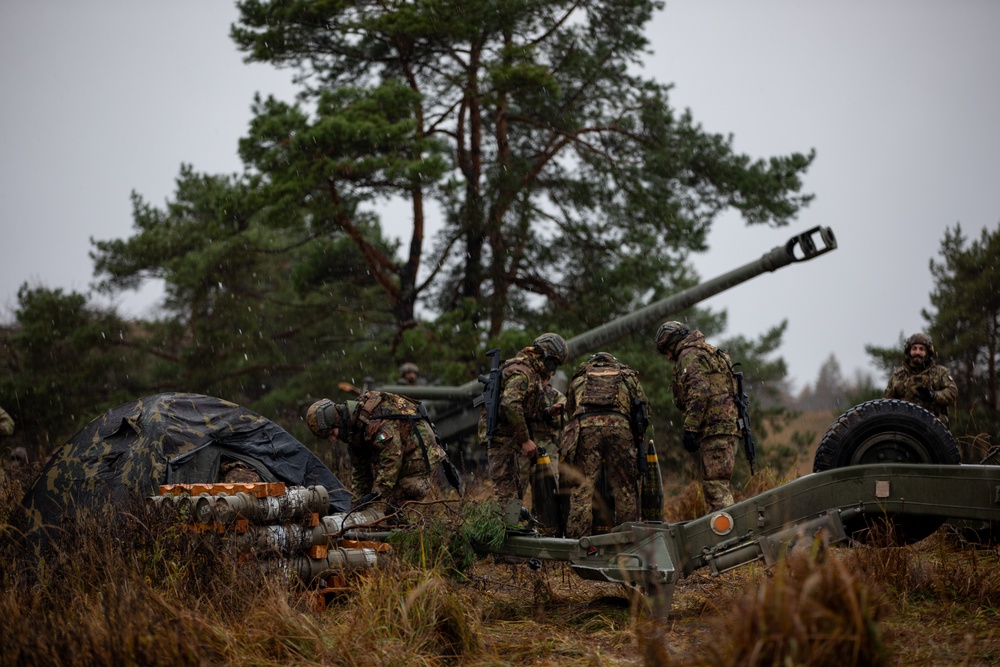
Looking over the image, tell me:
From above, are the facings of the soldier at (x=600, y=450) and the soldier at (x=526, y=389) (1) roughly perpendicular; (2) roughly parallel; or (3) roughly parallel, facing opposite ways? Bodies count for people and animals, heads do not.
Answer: roughly perpendicular

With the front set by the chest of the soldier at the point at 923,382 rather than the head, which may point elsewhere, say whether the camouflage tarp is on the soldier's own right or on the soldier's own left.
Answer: on the soldier's own right

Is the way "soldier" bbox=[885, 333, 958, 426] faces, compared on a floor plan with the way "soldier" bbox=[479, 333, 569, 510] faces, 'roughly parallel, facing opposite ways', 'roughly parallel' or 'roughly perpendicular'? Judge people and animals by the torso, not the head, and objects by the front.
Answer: roughly perpendicular

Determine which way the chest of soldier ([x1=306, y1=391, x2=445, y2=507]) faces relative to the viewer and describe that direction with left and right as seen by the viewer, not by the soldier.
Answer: facing to the left of the viewer

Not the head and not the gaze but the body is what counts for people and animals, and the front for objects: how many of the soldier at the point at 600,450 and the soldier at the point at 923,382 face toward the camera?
1

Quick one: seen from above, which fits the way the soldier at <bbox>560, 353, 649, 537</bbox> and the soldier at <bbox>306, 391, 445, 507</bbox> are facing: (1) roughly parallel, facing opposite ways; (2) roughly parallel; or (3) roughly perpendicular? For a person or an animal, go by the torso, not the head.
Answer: roughly perpendicular

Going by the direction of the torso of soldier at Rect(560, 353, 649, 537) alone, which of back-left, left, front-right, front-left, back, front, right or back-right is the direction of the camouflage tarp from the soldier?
left

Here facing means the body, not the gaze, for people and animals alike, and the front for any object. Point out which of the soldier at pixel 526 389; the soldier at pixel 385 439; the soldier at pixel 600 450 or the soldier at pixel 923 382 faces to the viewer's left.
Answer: the soldier at pixel 385 439
